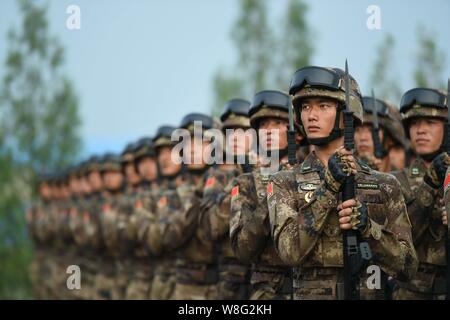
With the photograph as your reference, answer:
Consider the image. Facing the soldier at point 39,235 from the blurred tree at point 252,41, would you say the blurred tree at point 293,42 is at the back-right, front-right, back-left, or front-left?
back-left

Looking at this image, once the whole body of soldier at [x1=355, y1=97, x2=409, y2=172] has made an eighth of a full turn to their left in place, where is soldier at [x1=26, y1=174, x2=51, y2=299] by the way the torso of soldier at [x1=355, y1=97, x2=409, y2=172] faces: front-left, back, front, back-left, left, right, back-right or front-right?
back-right

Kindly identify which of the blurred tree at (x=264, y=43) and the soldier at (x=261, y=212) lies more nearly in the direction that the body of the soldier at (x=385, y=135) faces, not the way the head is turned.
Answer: the soldier

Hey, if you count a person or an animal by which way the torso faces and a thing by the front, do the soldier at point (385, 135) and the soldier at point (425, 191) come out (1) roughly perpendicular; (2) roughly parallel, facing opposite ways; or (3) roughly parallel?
roughly parallel

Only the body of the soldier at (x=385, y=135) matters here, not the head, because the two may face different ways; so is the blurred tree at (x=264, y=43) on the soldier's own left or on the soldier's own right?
on the soldier's own right

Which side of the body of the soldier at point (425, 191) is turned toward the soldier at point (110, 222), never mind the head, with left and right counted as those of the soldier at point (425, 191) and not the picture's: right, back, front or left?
right

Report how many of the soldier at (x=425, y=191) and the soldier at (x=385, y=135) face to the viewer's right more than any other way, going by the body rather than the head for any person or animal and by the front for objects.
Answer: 0

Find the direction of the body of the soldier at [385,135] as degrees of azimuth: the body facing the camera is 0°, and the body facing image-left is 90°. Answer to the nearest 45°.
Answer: approximately 45°

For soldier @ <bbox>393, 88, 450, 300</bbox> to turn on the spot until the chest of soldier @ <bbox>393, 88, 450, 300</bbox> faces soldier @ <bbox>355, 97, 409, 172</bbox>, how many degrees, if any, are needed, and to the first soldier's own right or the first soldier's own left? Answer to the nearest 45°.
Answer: approximately 135° to the first soldier's own right

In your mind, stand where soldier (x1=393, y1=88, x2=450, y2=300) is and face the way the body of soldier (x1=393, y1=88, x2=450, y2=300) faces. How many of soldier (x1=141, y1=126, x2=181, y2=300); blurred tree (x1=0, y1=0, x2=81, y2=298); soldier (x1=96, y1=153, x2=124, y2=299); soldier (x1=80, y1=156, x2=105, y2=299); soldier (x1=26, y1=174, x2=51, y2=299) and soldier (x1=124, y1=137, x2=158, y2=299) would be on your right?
6

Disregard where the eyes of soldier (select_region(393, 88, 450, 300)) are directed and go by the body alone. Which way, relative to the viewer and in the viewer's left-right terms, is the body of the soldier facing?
facing the viewer and to the left of the viewer
